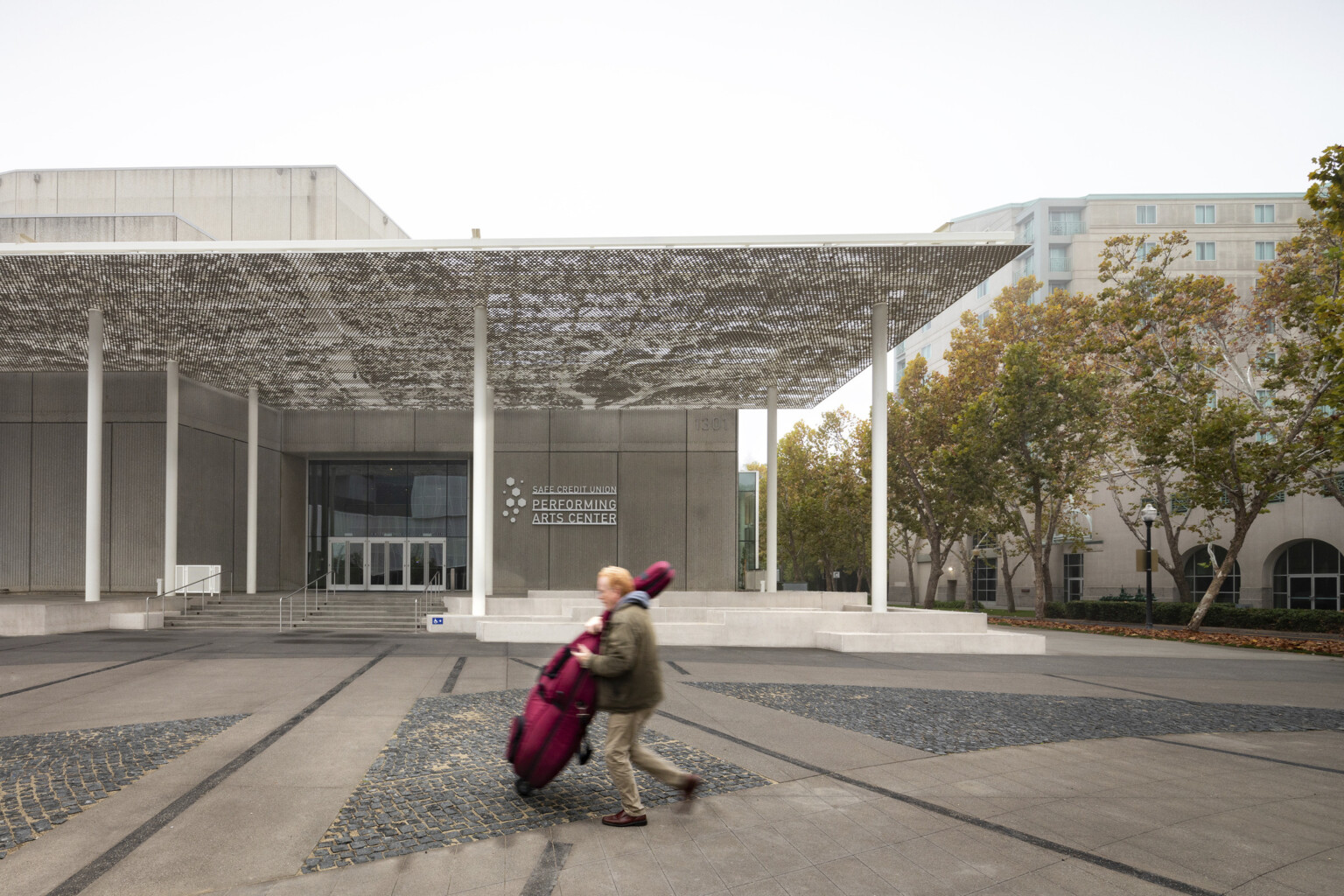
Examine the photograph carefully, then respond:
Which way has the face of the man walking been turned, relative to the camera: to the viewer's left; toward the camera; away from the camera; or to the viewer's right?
to the viewer's left

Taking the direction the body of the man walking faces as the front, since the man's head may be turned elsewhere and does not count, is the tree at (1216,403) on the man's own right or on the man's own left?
on the man's own right

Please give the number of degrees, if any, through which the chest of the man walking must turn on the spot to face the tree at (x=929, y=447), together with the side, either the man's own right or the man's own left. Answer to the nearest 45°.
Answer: approximately 90° to the man's own right

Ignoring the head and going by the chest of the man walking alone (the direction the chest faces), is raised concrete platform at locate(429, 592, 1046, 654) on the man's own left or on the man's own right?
on the man's own right

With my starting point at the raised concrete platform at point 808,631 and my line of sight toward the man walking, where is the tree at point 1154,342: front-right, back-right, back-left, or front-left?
back-left

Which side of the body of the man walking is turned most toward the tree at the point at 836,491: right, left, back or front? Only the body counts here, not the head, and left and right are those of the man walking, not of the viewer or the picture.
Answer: right

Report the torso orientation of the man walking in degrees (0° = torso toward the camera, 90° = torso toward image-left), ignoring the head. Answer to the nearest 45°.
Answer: approximately 90°
